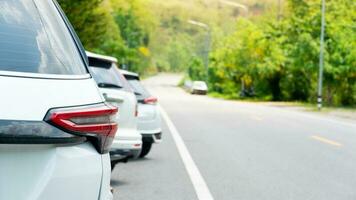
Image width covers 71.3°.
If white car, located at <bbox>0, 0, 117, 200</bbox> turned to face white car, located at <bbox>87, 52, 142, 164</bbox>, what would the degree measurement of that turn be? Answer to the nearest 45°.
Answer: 0° — it already faces it

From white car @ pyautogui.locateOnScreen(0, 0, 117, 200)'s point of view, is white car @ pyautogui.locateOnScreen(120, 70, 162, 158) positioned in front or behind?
in front

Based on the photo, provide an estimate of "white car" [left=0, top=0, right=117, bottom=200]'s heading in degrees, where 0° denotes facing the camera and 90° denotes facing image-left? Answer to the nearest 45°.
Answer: approximately 180°
